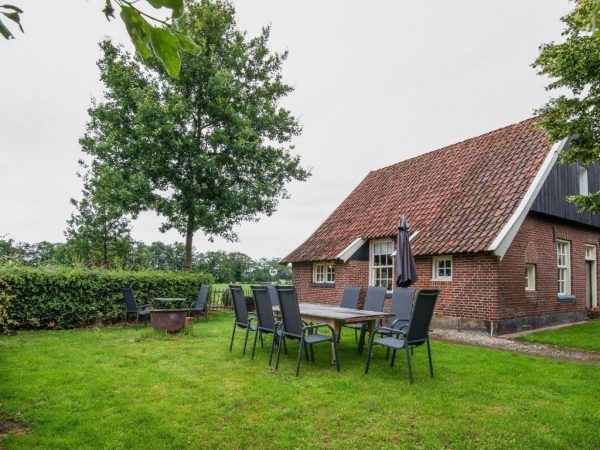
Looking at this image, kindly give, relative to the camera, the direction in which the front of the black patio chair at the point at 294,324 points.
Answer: facing away from the viewer and to the right of the viewer

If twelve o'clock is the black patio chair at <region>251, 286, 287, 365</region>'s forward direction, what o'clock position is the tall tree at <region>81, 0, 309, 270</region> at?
The tall tree is roughly at 10 o'clock from the black patio chair.

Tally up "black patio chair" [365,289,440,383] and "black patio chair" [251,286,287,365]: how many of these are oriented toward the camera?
0

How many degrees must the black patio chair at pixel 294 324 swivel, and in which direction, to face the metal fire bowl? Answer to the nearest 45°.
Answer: approximately 90° to its left

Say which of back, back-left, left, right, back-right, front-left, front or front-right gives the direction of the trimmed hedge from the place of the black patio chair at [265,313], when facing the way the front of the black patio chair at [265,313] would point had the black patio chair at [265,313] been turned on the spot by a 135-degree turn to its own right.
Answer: back-right

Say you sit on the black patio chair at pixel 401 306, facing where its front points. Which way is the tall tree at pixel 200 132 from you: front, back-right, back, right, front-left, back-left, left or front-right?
right

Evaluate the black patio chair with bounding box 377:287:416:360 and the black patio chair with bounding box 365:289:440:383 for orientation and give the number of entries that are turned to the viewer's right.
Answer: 0

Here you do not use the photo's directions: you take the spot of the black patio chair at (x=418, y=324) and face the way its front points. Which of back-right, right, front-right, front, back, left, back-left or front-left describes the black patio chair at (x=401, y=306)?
front-right

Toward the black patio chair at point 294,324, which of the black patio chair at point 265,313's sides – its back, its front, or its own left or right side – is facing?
right
